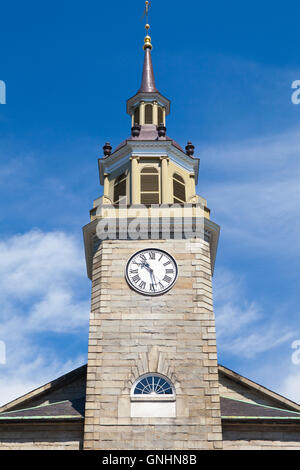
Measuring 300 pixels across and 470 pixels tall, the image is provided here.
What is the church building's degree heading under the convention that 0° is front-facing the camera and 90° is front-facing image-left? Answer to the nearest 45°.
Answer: approximately 0°
